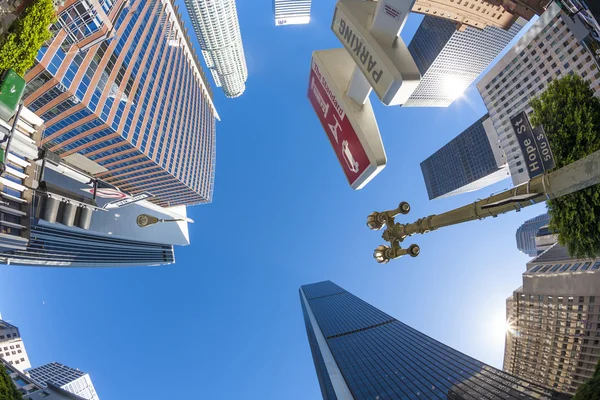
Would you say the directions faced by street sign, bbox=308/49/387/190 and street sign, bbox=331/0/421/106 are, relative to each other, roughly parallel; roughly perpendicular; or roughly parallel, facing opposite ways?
roughly parallel

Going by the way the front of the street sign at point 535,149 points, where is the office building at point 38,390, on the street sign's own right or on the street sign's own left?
on the street sign's own right

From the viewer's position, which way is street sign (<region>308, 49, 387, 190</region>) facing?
facing the viewer and to the left of the viewer

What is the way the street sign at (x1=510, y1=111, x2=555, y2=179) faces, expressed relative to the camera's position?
facing the viewer

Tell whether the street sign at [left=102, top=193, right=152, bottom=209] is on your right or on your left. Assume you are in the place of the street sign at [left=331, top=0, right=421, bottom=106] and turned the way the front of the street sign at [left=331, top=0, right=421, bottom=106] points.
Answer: on your right

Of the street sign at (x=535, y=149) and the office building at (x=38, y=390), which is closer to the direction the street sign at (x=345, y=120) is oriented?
the office building

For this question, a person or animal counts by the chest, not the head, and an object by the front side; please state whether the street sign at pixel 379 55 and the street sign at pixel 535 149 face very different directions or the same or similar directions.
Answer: same or similar directions

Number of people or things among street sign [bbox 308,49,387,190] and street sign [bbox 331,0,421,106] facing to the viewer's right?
0

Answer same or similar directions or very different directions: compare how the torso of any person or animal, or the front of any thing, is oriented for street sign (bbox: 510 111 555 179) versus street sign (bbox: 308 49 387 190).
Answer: same or similar directions

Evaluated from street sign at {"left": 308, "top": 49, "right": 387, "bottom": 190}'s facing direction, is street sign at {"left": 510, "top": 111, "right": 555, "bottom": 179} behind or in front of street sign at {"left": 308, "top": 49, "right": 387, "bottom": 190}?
behind

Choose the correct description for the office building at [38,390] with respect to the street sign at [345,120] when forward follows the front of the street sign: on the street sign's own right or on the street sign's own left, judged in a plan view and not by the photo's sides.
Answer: on the street sign's own right

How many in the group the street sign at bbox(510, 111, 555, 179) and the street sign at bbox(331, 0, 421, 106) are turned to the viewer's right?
0
